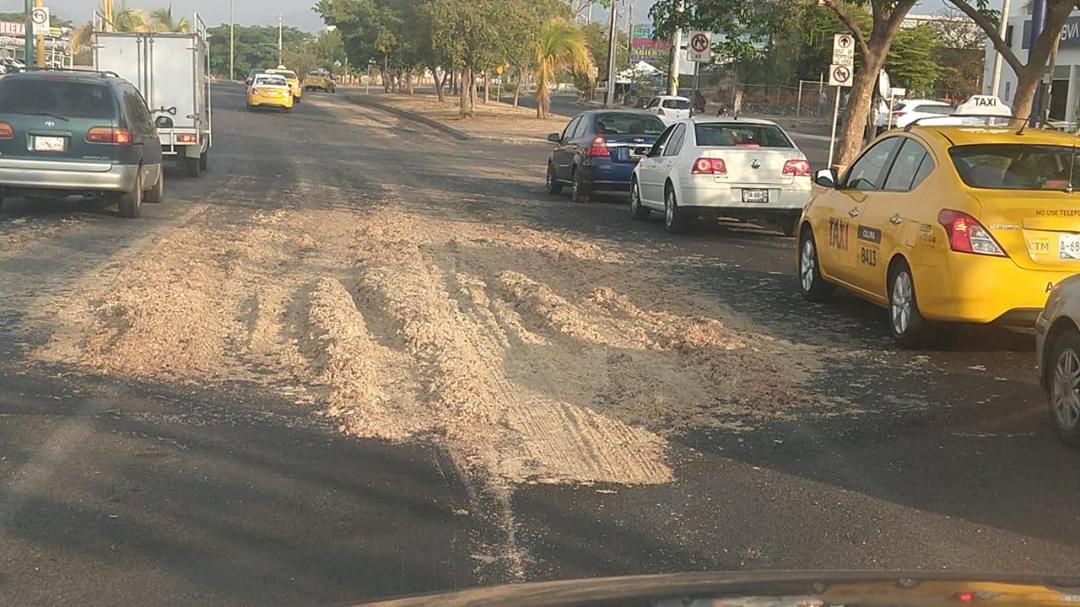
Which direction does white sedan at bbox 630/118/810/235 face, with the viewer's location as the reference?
facing away from the viewer and to the left of the viewer

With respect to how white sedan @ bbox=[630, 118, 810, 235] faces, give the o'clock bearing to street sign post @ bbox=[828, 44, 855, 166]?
The street sign post is roughly at 2 o'clock from the white sedan.

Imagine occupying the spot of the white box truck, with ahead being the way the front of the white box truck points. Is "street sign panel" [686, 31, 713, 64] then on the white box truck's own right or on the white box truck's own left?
on the white box truck's own right

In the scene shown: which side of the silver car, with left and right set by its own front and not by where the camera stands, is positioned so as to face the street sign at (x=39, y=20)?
front

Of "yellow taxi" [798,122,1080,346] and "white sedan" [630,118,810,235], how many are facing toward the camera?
0

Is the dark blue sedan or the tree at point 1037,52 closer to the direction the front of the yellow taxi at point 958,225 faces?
the dark blue sedan

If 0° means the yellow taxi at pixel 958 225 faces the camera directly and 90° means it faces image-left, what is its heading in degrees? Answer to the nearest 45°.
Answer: approximately 135°

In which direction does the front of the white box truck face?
away from the camera

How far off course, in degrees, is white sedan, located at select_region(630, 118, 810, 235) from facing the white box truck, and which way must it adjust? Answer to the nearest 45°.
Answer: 0° — it already faces it

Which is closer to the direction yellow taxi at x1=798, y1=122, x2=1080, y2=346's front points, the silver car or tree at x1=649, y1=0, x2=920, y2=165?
the tree

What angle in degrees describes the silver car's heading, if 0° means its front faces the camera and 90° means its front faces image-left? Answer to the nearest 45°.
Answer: approximately 135°

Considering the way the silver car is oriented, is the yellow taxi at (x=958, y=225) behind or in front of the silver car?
in front

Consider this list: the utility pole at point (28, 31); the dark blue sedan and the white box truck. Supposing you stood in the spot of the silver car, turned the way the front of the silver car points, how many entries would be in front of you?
3

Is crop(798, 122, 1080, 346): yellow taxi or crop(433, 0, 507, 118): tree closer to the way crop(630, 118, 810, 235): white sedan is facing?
the tree
